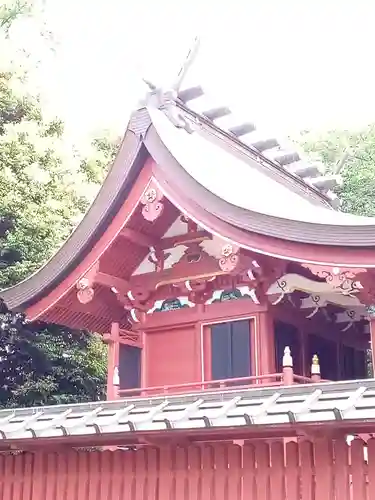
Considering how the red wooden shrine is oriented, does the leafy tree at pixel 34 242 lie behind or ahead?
behind

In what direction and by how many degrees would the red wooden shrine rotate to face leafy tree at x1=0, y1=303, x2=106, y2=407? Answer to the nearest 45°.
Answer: approximately 180°

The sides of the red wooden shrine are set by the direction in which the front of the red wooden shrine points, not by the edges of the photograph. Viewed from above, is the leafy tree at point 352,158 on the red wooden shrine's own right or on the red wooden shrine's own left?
on the red wooden shrine's own left
